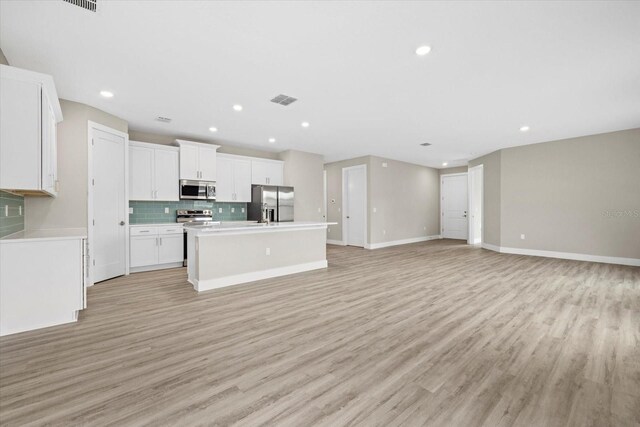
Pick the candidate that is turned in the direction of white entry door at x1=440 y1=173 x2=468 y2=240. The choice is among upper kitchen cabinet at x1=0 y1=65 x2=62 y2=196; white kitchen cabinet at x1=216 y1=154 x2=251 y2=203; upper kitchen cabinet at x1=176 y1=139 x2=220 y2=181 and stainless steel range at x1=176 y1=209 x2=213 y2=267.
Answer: upper kitchen cabinet at x1=0 y1=65 x2=62 y2=196

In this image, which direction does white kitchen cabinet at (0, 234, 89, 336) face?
to the viewer's right

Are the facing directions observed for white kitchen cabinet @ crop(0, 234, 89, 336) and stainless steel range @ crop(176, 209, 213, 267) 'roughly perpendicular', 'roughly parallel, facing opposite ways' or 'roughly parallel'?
roughly perpendicular

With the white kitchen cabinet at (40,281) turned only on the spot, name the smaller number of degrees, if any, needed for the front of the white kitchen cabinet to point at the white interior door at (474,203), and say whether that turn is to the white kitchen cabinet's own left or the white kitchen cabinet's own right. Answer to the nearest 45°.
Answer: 0° — it already faces it

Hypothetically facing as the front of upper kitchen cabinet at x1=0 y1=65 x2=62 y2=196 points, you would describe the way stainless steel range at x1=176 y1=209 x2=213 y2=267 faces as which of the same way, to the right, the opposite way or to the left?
to the right

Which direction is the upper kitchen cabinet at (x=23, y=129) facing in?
to the viewer's right

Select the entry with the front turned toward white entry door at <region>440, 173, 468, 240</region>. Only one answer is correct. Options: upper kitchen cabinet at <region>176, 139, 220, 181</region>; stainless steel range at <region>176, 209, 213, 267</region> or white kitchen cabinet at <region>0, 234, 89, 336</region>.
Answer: the white kitchen cabinet

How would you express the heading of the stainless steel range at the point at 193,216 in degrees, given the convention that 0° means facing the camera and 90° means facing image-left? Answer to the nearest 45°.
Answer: approximately 0°

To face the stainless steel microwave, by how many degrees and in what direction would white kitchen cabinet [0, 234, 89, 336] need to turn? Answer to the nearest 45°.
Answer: approximately 45° to its left

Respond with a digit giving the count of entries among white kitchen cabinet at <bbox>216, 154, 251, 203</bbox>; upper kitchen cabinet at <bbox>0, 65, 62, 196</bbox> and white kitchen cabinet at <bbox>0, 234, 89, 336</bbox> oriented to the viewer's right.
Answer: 2

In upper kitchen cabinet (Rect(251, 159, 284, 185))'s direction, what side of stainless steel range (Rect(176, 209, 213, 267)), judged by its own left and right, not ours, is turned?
left
